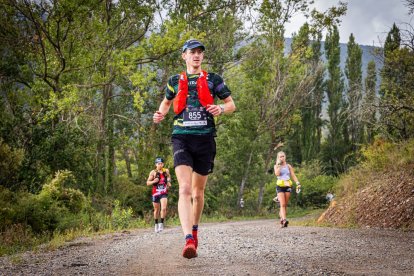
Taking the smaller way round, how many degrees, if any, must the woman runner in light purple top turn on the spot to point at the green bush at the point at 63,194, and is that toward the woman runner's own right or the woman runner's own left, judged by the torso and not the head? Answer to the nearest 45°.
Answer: approximately 90° to the woman runner's own right

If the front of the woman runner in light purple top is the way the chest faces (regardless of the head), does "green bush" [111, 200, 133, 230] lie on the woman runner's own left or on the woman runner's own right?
on the woman runner's own right

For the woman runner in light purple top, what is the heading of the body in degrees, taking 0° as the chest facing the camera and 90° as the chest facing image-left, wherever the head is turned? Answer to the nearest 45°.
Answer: approximately 0°

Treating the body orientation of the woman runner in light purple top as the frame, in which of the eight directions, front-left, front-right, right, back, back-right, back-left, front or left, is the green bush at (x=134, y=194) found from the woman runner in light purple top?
back-right

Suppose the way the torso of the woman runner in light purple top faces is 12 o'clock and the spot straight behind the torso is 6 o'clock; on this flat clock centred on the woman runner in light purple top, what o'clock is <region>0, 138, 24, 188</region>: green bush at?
The green bush is roughly at 3 o'clock from the woman runner in light purple top.
